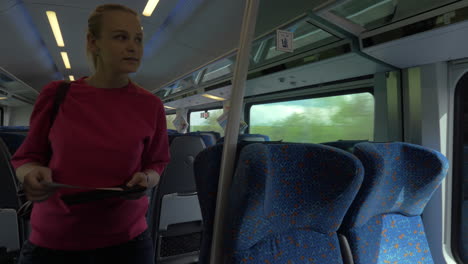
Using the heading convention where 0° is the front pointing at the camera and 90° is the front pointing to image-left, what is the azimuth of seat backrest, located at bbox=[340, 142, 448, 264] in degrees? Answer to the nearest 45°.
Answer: approximately 315°

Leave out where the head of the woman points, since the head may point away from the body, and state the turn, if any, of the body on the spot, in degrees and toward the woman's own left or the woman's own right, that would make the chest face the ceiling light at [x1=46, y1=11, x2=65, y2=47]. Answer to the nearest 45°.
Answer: approximately 180°

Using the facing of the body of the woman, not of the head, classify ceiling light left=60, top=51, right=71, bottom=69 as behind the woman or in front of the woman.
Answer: behind

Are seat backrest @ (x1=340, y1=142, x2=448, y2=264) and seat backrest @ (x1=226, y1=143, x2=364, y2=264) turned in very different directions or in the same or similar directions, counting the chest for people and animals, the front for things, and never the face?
same or similar directions

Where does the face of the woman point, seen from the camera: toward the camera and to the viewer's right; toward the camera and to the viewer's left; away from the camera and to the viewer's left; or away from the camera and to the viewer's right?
toward the camera and to the viewer's right

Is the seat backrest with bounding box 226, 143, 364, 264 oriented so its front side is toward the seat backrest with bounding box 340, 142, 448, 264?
no

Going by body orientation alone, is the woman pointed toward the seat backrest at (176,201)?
no

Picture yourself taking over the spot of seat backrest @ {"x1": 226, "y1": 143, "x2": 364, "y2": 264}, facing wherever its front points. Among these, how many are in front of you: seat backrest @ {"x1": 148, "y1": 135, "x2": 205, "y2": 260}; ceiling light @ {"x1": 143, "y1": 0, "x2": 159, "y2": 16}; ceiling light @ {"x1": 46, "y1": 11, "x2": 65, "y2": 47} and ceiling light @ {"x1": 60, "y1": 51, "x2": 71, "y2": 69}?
0

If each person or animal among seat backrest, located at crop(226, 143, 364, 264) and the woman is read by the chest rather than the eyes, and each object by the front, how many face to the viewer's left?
0

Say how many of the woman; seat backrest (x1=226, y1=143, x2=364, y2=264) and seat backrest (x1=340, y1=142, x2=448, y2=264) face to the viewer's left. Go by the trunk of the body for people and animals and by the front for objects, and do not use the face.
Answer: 0

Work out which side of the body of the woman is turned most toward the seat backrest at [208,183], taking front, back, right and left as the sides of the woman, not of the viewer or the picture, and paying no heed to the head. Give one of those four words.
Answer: left

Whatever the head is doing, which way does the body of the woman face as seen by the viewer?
toward the camera
